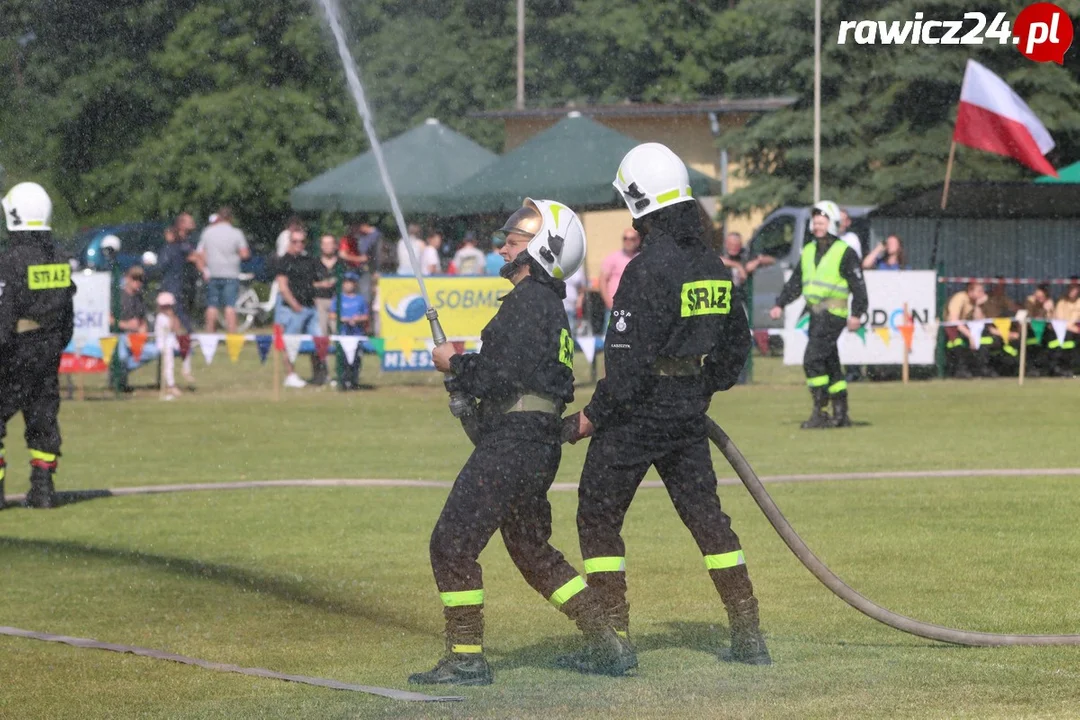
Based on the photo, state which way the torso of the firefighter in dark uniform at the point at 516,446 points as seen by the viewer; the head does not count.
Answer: to the viewer's left

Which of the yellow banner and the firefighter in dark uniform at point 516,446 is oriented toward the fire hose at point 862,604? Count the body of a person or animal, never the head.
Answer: the yellow banner

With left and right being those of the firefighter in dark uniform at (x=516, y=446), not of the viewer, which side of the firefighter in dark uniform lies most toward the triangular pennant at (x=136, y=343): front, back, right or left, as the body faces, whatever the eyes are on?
right

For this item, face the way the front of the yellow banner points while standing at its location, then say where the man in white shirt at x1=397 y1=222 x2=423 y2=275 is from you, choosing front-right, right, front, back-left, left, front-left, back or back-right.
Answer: back

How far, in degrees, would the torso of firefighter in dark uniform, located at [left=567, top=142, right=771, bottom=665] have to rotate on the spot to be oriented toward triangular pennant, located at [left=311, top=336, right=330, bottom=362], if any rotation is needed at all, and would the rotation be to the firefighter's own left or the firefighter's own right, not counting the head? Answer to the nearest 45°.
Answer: approximately 45° to the firefighter's own right

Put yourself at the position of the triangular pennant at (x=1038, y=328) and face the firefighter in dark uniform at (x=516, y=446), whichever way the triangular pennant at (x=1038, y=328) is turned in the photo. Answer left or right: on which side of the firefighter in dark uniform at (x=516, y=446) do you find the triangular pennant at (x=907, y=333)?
right

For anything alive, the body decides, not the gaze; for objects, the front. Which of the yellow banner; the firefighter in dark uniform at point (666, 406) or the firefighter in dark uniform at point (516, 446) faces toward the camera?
the yellow banner

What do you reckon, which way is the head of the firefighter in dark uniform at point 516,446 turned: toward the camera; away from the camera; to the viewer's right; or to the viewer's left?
to the viewer's left

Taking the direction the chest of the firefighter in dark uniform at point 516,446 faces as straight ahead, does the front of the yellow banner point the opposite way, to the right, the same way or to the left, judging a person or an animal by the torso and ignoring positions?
to the left

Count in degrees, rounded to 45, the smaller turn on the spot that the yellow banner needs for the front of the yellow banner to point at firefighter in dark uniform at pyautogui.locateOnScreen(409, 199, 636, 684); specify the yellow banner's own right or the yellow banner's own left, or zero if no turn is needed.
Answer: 0° — it already faces them

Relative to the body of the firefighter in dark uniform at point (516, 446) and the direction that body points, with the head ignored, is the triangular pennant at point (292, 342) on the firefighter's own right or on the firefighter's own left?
on the firefighter's own right

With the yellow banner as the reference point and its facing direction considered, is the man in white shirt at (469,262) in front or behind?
behind

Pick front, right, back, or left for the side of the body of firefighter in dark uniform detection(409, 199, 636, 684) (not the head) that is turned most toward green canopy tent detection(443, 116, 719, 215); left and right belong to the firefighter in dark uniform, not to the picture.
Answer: right

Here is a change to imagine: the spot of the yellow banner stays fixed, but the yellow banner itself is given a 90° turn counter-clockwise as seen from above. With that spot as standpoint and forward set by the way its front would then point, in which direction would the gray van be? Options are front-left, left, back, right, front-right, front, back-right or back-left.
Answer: front-left

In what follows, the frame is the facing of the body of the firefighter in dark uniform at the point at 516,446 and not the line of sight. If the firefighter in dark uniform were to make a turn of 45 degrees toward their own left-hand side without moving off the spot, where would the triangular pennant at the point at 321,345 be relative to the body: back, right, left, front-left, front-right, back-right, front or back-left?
back-right

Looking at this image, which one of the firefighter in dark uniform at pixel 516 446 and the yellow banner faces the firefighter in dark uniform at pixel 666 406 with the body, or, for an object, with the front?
the yellow banner

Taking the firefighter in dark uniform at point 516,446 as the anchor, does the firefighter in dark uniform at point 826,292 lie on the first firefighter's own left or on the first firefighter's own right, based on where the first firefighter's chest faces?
on the first firefighter's own right
